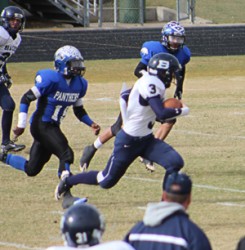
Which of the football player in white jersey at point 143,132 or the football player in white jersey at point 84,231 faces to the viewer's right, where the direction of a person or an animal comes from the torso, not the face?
the football player in white jersey at point 143,132

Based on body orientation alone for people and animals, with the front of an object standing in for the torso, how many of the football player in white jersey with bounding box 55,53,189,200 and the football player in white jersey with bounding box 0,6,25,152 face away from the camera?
0

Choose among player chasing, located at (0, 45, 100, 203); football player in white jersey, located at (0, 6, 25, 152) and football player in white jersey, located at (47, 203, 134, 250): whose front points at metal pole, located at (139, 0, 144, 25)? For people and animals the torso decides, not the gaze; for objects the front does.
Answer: football player in white jersey, located at (47, 203, 134, 250)

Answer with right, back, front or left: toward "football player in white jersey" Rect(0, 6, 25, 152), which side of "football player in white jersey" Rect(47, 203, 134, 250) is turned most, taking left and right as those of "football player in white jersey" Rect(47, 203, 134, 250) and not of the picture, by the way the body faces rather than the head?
front

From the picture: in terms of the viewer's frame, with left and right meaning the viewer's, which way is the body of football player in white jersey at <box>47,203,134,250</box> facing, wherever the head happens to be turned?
facing away from the viewer

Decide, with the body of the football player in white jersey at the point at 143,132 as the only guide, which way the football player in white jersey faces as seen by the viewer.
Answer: to the viewer's right

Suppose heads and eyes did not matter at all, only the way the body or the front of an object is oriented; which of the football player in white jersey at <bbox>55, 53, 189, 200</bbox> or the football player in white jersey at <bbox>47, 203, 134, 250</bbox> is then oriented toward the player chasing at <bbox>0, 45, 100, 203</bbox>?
the football player in white jersey at <bbox>47, 203, 134, 250</bbox>

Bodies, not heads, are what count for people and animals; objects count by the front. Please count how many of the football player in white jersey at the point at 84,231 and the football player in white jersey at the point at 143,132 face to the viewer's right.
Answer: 1

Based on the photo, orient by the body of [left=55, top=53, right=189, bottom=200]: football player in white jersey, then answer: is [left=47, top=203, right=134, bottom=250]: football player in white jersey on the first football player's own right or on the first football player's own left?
on the first football player's own right

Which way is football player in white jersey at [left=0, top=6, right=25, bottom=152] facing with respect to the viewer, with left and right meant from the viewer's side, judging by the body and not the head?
facing the viewer and to the right of the viewer

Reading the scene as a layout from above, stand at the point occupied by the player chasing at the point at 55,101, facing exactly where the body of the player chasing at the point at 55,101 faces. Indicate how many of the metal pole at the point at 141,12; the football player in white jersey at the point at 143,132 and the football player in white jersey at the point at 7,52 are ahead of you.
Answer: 1

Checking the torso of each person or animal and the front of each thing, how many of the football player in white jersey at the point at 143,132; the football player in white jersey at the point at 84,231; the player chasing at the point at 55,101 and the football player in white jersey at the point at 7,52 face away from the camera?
1

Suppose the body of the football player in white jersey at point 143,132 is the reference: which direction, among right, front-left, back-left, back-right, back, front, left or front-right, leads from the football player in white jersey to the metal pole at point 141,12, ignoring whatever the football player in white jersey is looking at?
left

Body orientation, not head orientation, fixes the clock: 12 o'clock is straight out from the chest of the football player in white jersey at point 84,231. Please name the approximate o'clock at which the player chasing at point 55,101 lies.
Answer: The player chasing is roughly at 12 o'clock from the football player in white jersey.

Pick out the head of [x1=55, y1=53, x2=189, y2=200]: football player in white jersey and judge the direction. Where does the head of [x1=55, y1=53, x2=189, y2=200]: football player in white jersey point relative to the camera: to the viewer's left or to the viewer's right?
to the viewer's right

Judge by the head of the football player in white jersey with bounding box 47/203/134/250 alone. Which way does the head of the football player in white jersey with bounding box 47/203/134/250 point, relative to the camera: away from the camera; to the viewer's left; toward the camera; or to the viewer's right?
away from the camera
